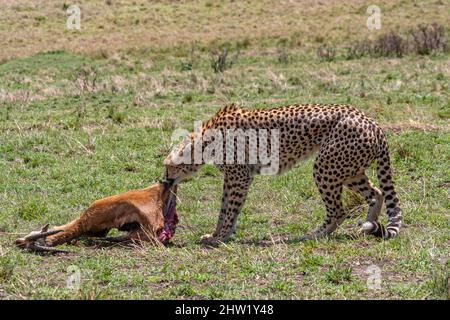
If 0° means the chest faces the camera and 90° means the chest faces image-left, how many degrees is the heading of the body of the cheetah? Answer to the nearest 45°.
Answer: approximately 90°

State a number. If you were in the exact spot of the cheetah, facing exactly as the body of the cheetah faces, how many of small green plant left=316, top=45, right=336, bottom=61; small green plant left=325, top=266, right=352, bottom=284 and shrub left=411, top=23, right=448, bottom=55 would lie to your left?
1

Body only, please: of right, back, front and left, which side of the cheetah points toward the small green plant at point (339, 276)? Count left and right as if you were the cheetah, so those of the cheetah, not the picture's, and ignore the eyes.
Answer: left

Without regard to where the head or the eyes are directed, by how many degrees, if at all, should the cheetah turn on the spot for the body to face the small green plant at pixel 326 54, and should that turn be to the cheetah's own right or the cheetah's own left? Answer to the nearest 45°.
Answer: approximately 90° to the cheetah's own right

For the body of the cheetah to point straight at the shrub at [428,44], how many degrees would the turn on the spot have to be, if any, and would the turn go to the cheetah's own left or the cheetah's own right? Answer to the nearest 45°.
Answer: approximately 90° to the cheetah's own right
